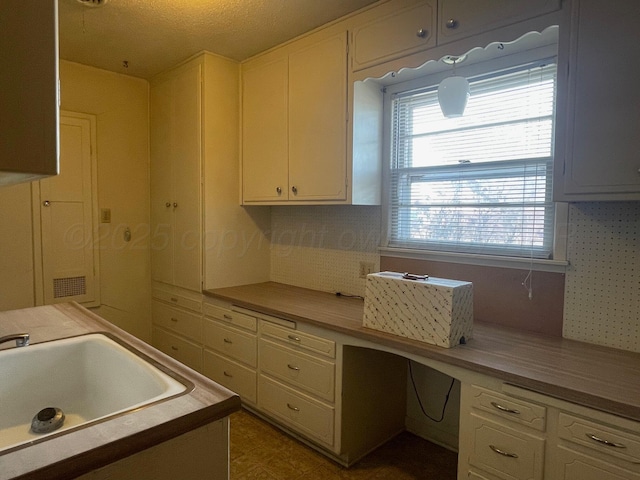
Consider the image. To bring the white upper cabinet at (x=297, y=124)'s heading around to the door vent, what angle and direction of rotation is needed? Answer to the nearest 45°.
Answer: approximately 45° to its right

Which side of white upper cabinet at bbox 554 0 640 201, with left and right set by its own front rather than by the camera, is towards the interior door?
right

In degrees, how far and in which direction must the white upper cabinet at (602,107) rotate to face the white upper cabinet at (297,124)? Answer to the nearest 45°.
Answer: approximately 90° to its right

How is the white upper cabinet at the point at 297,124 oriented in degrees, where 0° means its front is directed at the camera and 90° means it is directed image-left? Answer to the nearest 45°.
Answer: approximately 45°

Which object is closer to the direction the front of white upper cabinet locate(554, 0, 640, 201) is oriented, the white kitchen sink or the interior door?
the white kitchen sink

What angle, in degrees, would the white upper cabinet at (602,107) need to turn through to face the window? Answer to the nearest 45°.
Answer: approximately 135° to its right

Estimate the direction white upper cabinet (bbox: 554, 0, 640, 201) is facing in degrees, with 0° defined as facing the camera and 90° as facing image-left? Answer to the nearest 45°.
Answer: approximately 0°

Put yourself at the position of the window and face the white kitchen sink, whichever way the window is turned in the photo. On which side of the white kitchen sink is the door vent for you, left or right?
right

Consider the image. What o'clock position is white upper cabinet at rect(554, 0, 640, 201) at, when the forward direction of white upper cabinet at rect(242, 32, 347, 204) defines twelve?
white upper cabinet at rect(554, 0, 640, 201) is roughly at 9 o'clock from white upper cabinet at rect(242, 32, 347, 204).

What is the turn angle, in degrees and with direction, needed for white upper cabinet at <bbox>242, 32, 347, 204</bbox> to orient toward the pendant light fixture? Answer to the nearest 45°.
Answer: approximately 90° to its left

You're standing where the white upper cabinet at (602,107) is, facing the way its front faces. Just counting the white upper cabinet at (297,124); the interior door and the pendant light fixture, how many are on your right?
3

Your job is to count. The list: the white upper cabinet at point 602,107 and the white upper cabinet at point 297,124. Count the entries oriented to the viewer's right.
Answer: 0

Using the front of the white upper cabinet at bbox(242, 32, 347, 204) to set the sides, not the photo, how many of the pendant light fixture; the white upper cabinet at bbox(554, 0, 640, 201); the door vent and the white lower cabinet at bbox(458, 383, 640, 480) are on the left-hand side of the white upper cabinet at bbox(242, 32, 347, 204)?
3

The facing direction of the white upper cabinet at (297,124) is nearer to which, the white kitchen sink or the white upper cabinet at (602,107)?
the white kitchen sink

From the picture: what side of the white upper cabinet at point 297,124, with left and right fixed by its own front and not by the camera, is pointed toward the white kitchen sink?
front
